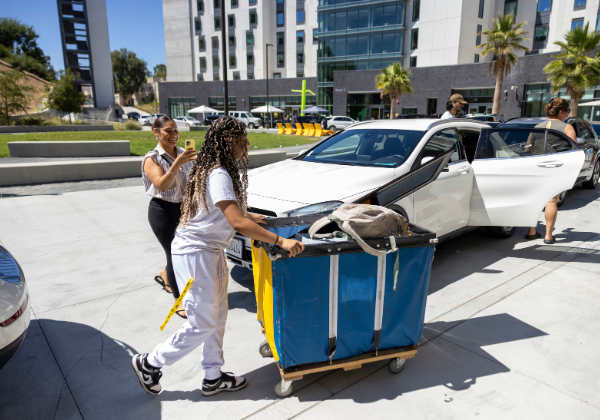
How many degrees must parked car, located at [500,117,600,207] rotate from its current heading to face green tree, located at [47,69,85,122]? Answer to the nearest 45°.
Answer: approximately 45° to its right

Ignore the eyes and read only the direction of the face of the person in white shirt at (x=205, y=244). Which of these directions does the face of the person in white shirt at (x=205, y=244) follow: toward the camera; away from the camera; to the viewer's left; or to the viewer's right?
to the viewer's right

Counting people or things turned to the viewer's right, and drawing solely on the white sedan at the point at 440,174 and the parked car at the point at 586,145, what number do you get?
0

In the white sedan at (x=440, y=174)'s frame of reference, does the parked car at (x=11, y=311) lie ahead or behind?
ahead

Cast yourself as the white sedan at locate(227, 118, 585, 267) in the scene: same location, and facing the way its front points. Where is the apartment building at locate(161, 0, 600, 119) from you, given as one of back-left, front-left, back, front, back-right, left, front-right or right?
back-right

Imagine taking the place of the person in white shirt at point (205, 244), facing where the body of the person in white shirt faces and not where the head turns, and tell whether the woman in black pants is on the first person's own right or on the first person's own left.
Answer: on the first person's own left

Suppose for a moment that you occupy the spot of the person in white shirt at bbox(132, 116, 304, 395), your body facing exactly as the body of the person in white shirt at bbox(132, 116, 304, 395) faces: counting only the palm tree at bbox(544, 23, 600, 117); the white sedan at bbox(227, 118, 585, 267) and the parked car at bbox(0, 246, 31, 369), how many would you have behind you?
1

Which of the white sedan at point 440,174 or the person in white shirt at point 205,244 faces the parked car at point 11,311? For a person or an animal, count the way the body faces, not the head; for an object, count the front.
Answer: the white sedan

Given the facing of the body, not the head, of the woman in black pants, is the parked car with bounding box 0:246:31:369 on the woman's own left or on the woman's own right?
on the woman's own right

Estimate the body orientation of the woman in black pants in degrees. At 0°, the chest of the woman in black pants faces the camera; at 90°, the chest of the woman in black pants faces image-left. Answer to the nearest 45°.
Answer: approximately 315°

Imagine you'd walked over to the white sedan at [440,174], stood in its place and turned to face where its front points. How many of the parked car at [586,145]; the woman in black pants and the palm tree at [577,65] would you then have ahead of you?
1

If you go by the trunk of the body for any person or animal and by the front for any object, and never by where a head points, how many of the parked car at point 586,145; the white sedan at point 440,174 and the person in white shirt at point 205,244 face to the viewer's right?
1

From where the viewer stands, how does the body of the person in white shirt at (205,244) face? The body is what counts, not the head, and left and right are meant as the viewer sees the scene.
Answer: facing to the right of the viewer

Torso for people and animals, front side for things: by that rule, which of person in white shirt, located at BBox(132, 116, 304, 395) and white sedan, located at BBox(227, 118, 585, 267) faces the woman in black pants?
the white sedan

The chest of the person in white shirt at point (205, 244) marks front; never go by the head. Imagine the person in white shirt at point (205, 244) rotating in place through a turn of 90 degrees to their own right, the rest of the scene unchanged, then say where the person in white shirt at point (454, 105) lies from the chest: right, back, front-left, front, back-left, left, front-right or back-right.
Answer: back-left

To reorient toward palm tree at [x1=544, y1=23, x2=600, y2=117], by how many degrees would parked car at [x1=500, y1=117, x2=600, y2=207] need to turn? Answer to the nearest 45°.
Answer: approximately 135° to its right

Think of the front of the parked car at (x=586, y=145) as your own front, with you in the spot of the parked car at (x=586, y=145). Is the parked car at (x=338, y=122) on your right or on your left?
on your right
